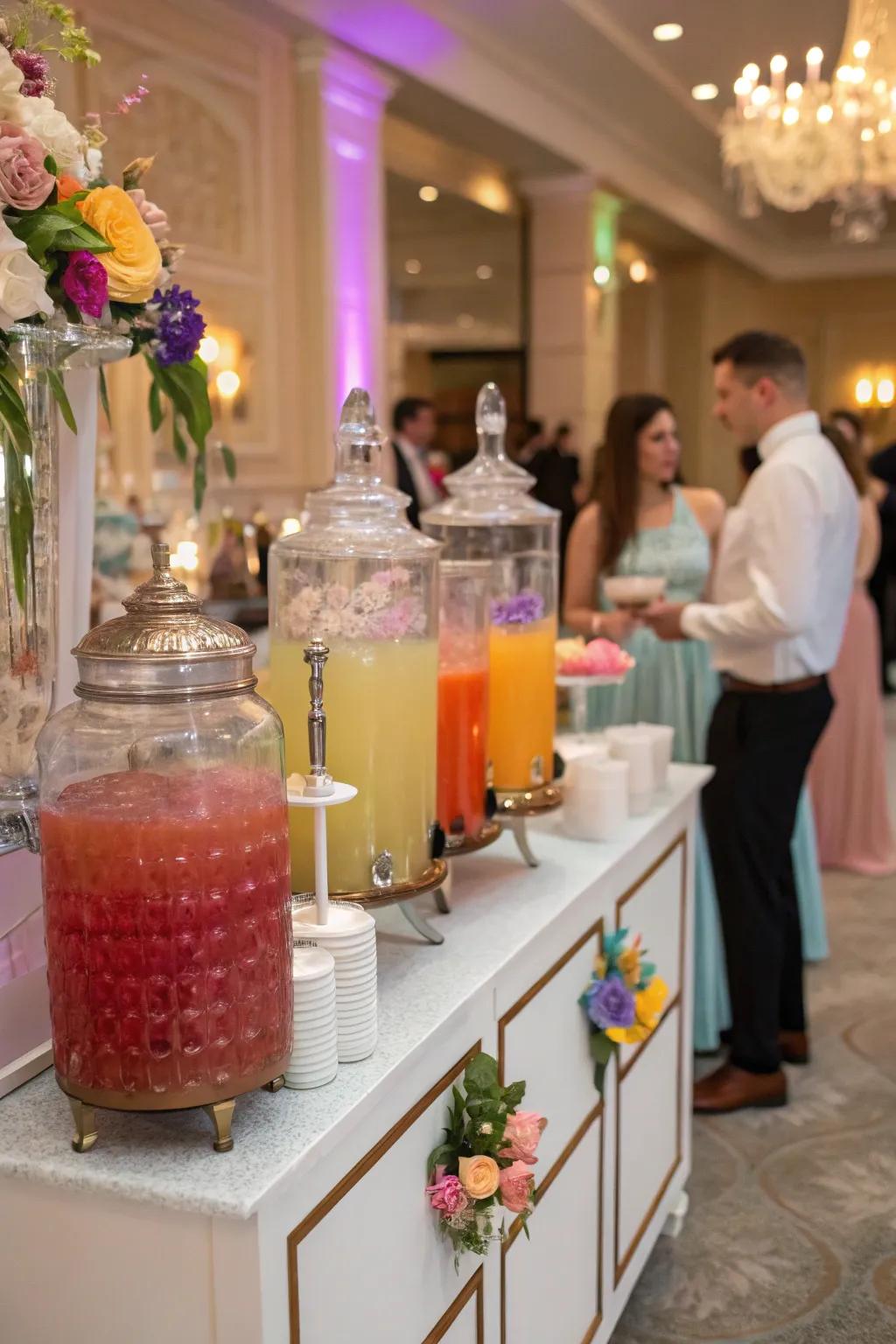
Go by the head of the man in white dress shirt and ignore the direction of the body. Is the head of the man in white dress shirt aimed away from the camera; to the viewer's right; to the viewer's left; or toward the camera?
to the viewer's left

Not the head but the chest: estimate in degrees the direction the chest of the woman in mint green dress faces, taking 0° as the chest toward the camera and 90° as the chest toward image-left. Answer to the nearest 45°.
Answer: approximately 315°

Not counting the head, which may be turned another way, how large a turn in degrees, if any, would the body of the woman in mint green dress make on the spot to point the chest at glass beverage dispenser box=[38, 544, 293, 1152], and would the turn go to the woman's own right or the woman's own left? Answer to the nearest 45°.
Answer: approximately 45° to the woman's own right

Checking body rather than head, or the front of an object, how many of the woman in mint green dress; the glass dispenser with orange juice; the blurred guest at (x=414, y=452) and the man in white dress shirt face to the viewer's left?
1

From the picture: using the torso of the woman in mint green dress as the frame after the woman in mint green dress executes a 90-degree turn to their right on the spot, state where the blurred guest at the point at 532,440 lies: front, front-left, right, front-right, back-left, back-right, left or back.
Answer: back-right

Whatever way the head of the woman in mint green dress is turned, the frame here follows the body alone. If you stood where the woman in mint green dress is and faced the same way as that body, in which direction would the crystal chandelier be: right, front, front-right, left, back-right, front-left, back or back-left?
back-left

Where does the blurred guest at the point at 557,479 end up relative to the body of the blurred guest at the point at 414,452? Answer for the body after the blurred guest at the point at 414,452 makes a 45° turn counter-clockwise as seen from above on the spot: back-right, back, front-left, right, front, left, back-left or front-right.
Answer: front-left

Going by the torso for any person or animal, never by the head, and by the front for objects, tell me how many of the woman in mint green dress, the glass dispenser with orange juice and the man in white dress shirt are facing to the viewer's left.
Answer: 1

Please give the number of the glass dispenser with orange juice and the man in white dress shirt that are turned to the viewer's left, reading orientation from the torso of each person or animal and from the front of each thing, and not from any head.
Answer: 1

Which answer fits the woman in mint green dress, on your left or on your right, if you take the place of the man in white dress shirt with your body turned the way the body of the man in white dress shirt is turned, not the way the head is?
on your right

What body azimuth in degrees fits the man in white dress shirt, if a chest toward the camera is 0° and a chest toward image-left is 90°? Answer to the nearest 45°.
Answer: approximately 90°

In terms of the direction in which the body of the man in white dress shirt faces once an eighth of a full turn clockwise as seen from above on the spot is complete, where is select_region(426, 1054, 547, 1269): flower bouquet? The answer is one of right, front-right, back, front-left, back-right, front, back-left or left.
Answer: back-left

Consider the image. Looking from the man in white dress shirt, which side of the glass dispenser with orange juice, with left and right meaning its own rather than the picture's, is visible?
left

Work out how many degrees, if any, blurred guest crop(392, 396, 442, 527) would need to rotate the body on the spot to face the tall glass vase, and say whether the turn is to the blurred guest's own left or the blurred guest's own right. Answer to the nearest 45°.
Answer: approximately 45° to the blurred guest's own right

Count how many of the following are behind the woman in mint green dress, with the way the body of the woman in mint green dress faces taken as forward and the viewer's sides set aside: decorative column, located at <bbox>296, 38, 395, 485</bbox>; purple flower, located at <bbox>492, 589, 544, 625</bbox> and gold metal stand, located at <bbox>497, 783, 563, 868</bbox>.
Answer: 1
